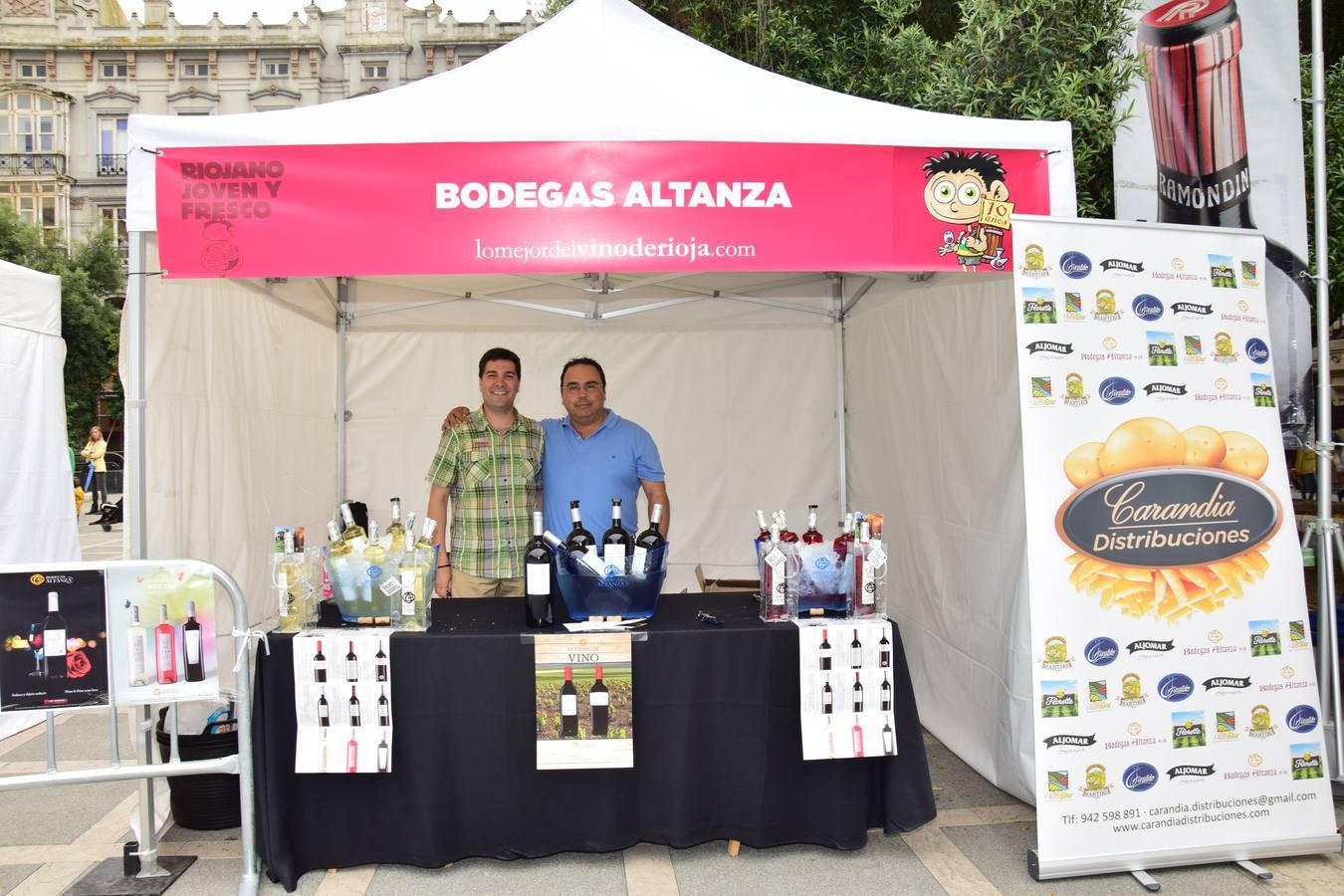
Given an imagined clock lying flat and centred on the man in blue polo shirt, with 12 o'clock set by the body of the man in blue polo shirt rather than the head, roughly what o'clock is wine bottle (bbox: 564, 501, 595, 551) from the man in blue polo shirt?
The wine bottle is roughly at 12 o'clock from the man in blue polo shirt.

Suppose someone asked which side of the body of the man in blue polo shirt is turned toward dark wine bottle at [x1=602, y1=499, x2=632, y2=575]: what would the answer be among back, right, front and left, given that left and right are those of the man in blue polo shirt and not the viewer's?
front

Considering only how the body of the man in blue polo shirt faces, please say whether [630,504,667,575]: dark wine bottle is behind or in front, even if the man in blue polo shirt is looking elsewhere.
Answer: in front

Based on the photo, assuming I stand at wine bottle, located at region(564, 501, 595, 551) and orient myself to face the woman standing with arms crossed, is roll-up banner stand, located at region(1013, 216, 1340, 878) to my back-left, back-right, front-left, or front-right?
back-right

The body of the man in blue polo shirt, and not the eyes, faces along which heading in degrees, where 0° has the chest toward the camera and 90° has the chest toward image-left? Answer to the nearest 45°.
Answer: approximately 0°

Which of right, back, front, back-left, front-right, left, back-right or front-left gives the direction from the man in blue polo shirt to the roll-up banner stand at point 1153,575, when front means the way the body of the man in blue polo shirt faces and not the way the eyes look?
front-left

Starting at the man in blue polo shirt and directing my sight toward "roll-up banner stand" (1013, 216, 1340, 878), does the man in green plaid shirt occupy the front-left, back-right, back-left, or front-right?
back-right

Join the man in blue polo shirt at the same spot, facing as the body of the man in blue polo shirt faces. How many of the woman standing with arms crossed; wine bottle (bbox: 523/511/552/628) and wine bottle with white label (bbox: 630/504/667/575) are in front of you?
2

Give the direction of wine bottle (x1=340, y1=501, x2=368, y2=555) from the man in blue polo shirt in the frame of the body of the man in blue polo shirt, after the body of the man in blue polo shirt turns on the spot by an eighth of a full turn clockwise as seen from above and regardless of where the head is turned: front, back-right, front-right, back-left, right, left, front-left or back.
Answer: front
